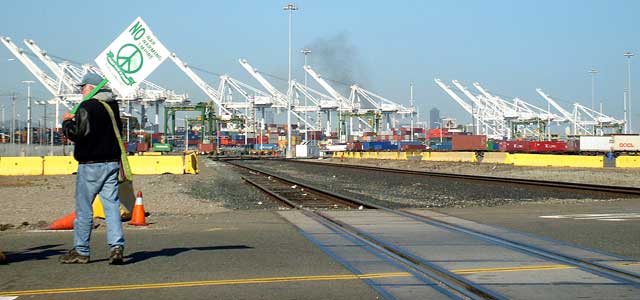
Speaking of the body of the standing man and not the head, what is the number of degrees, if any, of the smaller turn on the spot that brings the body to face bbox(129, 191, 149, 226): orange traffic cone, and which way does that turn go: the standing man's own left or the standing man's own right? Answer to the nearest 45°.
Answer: approximately 45° to the standing man's own right

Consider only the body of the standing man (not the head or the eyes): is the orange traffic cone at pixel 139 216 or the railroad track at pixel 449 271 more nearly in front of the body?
the orange traffic cone

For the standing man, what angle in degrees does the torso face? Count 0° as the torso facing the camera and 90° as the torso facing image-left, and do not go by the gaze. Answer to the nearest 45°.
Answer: approximately 135°

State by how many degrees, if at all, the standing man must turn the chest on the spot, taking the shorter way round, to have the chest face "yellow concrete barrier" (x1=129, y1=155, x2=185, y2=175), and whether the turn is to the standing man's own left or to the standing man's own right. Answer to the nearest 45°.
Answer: approximately 45° to the standing man's own right

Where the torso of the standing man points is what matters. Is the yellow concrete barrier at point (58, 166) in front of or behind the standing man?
in front

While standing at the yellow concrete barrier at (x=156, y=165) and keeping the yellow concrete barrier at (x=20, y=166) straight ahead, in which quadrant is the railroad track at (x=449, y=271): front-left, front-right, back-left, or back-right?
back-left

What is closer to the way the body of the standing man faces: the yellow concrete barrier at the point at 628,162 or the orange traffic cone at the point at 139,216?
the orange traffic cone

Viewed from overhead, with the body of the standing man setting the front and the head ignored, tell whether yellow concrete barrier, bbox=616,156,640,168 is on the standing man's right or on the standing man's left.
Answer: on the standing man's right

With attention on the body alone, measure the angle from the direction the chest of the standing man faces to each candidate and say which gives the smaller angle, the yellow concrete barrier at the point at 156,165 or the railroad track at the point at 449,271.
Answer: the yellow concrete barrier

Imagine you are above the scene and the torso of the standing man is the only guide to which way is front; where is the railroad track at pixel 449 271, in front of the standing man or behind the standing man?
behind
